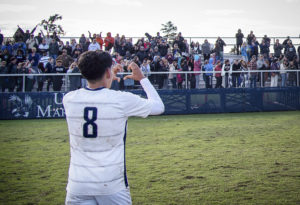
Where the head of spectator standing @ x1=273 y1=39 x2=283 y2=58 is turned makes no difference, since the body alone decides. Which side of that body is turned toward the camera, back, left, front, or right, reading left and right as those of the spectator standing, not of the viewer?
front

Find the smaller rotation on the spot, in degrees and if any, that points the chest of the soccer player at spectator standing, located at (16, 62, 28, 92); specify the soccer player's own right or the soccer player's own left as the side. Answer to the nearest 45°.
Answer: approximately 45° to the soccer player's own left

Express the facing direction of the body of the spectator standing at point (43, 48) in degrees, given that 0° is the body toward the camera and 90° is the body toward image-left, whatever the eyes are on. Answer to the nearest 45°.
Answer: approximately 0°

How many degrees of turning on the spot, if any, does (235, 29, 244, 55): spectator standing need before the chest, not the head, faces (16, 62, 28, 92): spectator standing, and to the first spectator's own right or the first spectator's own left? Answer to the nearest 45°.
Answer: approximately 45° to the first spectator's own right

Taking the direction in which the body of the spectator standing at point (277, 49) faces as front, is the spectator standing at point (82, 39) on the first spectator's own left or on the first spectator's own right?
on the first spectator's own right

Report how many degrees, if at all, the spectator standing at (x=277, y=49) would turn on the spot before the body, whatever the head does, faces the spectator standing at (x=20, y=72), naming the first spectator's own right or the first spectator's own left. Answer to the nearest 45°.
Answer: approximately 45° to the first spectator's own right

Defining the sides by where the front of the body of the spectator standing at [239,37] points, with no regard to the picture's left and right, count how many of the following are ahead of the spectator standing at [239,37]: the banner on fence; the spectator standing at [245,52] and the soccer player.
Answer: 3

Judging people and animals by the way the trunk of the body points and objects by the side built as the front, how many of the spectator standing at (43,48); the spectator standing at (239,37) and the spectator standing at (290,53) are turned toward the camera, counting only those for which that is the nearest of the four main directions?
3

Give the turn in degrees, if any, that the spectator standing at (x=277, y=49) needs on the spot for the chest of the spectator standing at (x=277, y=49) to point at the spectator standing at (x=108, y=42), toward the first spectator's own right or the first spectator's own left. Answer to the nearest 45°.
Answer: approximately 45° to the first spectator's own right

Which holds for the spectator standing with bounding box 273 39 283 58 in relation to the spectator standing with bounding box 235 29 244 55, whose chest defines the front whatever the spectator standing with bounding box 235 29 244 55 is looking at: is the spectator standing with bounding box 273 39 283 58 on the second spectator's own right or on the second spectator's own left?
on the second spectator's own left

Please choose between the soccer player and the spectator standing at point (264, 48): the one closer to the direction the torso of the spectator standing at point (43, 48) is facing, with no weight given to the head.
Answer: the soccer player
